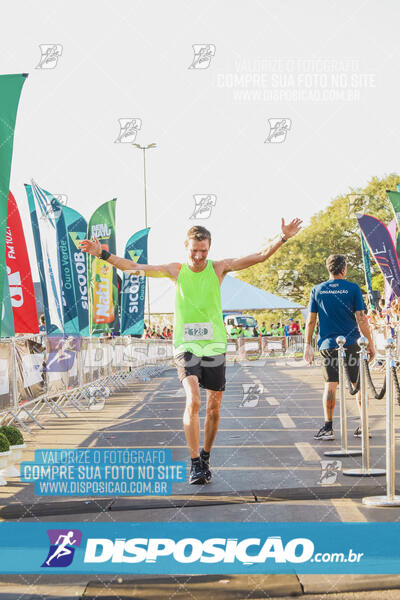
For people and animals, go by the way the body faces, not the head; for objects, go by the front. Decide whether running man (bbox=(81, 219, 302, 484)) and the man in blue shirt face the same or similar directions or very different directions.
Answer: very different directions

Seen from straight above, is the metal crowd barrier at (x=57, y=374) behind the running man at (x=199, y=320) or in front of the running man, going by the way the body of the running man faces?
behind

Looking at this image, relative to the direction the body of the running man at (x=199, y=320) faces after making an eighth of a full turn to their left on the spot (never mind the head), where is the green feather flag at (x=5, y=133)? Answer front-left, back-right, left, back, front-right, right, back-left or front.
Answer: back-right

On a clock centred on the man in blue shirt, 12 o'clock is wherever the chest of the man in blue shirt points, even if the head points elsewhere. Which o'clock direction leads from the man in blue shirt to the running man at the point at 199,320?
The running man is roughly at 7 o'clock from the man in blue shirt.

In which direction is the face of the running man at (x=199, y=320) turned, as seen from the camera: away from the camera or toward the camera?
toward the camera

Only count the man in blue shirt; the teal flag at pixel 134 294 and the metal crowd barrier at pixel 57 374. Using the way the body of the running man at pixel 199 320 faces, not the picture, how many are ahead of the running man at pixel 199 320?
0

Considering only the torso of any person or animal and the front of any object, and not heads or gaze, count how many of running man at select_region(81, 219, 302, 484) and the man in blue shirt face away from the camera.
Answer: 1

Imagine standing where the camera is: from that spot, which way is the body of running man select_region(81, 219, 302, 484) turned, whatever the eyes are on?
toward the camera

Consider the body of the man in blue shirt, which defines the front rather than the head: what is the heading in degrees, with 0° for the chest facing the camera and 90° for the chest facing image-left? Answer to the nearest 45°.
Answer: approximately 180°

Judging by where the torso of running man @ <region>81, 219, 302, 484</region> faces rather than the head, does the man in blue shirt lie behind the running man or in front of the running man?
behind

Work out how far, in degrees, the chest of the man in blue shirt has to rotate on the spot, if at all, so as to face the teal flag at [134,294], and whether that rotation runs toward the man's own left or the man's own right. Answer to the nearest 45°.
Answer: approximately 45° to the man's own left

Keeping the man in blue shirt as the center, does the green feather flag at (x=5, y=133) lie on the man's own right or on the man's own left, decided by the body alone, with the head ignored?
on the man's own left

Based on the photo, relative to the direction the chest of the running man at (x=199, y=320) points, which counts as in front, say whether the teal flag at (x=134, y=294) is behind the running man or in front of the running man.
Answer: behind

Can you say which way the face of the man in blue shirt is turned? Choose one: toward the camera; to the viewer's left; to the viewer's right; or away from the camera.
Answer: away from the camera
